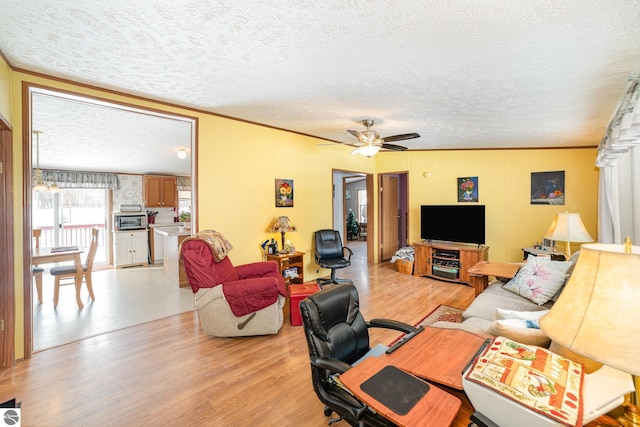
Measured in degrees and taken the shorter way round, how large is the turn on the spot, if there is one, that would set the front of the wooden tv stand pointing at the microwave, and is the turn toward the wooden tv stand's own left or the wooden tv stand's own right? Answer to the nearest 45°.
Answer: approximately 45° to the wooden tv stand's own right

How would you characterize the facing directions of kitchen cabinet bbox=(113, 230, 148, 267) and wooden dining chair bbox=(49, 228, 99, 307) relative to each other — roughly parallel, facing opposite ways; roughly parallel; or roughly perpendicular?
roughly perpendicular

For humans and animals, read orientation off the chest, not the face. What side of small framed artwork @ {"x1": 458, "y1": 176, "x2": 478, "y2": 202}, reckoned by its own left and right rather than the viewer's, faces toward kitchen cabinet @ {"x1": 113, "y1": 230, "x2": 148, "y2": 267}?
right

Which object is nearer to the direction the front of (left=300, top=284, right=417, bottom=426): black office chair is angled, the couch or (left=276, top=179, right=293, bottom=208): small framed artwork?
the couch

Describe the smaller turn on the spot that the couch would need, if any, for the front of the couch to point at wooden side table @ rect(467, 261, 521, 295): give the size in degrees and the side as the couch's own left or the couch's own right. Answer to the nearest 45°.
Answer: approximately 45° to the couch's own right

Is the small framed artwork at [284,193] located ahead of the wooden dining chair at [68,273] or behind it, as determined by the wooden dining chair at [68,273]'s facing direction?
behind

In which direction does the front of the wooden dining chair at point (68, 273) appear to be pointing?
to the viewer's left
